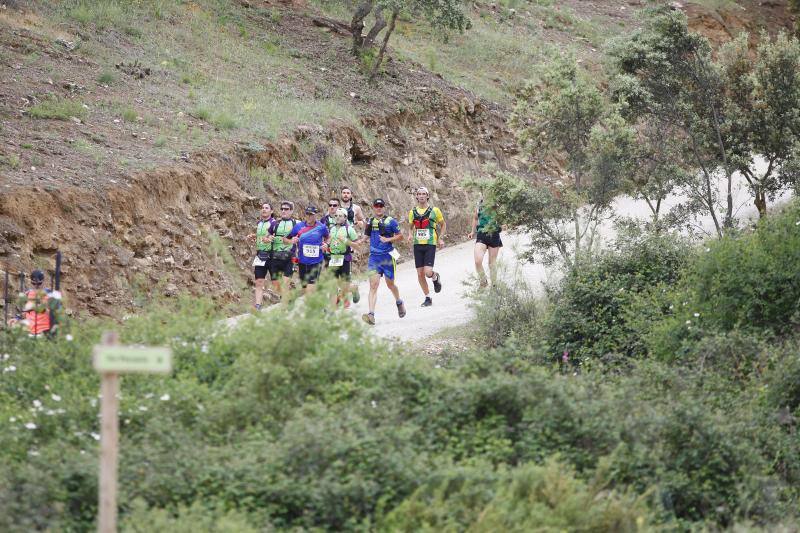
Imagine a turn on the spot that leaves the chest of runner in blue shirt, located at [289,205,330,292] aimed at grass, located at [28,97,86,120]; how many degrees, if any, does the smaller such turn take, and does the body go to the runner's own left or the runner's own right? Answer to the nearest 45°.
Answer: approximately 135° to the runner's own right

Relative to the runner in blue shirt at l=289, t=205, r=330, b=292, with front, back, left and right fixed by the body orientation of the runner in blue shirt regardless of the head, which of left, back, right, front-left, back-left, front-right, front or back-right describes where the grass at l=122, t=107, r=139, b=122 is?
back-right

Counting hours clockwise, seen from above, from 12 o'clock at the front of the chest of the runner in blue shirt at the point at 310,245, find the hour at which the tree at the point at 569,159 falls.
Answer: The tree is roughly at 8 o'clock from the runner in blue shirt.

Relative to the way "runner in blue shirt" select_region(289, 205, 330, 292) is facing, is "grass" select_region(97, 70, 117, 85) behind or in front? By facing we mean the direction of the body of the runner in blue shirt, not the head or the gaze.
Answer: behind

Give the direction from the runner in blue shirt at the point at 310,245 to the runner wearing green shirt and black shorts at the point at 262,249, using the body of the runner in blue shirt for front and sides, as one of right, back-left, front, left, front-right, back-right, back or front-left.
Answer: back-right

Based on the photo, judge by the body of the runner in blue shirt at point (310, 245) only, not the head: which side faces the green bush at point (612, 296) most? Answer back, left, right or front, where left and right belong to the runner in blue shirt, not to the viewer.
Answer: left

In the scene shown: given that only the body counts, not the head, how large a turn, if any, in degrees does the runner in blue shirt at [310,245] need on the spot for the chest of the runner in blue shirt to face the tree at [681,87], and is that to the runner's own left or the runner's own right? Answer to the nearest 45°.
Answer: approximately 135° to the runner's own left

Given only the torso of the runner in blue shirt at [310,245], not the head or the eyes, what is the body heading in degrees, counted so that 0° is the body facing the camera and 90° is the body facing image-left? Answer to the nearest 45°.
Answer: approximately 0°

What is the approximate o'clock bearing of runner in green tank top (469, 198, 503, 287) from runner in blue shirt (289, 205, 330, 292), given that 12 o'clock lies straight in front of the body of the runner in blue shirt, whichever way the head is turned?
The runner in green tank top is roughly at 8 o'clock from the runner in blue shirt.
